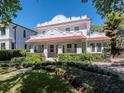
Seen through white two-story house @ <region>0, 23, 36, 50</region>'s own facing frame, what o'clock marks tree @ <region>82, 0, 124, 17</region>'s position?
The tree is roughly at 10 o'clock from the white two-story house.

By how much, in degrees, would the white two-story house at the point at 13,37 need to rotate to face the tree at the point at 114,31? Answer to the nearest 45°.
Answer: approximately 135° to its left

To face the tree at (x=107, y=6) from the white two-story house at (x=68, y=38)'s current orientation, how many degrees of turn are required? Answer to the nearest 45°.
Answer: approximately 45° to its left

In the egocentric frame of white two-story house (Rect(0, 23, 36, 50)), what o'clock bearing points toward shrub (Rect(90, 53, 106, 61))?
The shrub is roughly at 9 o'clock from the white two-story house.

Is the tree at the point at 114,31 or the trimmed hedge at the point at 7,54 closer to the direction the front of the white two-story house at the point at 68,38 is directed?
the trimmed hedge

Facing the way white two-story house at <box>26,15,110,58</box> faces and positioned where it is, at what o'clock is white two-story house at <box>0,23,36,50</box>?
white two-story house at <box>0,23,36,50</box> is roughly at 2 o'clock from white two-story house at <box>26,15,110,58</box>.

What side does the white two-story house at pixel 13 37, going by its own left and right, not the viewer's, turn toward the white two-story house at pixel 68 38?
left

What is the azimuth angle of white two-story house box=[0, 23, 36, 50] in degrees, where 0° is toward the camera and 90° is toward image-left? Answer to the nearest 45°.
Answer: approximately 45°

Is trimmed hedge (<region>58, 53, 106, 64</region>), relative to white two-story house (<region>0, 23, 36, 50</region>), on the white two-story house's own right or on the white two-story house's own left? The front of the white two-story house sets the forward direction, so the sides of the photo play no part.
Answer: on the white two-story house's own left

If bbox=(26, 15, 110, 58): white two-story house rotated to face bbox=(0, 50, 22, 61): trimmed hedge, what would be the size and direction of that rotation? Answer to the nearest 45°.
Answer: approximately 45° to its right

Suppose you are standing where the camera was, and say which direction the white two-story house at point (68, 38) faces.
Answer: facing the viewer and to the left of the viewer

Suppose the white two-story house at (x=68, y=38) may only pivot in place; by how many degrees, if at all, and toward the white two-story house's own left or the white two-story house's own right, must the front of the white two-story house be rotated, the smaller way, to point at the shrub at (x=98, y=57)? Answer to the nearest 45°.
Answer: approximately 90° to the white two-story house's own left

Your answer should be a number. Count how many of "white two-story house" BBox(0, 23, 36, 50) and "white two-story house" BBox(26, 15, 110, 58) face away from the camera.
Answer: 0
